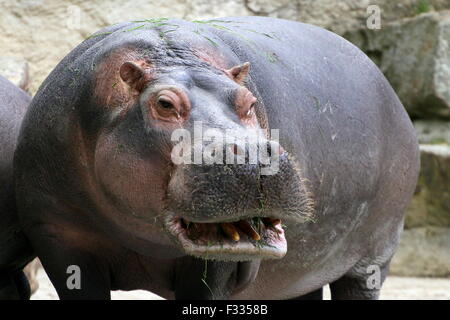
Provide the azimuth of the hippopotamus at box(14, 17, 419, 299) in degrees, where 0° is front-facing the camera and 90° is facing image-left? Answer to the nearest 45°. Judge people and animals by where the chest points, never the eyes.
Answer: approximately 45°
